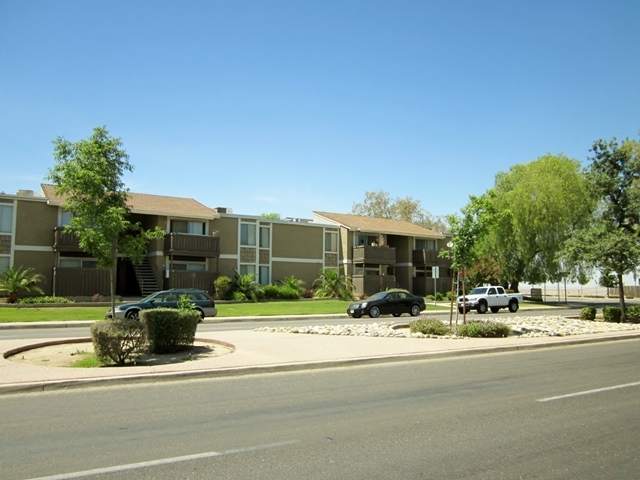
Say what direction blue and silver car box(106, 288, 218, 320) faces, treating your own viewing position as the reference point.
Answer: facing to the left of the viewer

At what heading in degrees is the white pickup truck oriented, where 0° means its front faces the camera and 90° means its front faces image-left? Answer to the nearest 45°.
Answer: approximately 45°

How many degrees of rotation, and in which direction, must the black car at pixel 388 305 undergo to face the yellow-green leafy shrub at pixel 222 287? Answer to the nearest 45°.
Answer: approximately 90° to its right

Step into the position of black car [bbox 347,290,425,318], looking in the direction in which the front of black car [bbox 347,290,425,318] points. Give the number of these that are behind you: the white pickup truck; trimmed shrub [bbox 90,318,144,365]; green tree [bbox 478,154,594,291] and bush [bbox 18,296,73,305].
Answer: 2
